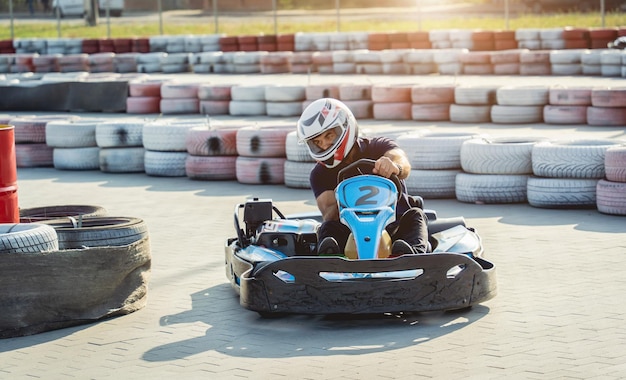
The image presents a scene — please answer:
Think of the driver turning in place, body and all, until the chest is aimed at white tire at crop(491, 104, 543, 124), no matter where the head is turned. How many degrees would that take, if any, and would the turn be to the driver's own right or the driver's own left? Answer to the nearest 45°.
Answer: approximately 180°

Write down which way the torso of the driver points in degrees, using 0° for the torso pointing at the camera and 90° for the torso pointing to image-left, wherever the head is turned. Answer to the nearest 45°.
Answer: approximately 0°

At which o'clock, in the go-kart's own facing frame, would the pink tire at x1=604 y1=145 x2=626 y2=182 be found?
The pink tire is roughly at 7 o'clock from the go-kart.

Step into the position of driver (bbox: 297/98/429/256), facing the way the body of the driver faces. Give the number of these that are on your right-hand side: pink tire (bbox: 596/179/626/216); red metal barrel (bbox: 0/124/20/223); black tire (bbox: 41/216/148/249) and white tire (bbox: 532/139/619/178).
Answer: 2

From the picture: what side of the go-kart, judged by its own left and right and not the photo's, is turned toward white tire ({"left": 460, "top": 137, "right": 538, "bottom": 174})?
back

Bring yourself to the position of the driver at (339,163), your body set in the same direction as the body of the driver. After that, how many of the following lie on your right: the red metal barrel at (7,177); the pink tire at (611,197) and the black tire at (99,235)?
2

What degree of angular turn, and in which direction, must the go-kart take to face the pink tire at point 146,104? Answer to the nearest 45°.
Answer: approximately 180°

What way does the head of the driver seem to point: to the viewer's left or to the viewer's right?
to the viewer's left

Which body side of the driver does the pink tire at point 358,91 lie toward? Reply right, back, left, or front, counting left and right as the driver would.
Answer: back

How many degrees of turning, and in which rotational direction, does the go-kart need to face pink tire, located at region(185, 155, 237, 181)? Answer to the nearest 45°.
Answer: approximately 180°

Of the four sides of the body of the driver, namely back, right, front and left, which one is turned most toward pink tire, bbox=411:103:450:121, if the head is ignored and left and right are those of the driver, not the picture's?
back

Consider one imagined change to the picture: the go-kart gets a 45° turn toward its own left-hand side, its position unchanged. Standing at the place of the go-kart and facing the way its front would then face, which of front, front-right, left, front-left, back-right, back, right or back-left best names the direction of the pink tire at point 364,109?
back-left

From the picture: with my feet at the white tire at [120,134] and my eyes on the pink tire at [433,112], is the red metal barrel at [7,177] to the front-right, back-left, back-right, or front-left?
back-right

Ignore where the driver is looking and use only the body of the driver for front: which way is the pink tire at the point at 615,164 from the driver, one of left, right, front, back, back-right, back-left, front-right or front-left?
back-left
